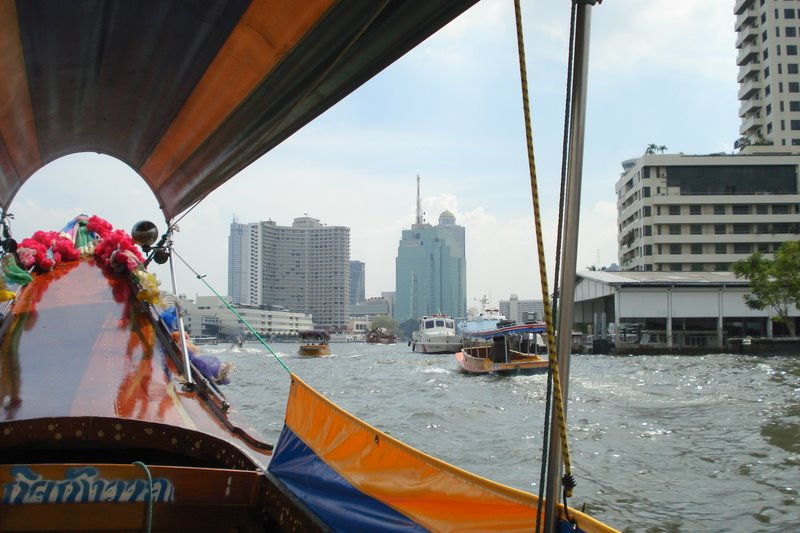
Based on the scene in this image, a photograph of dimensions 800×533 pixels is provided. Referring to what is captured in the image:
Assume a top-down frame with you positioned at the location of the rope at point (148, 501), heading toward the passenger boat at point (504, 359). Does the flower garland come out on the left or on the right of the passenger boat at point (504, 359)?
left

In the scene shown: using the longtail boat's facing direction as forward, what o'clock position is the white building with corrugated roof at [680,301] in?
The white building with corrugated roof is roughly at 1 o'clock from the longtail boat.

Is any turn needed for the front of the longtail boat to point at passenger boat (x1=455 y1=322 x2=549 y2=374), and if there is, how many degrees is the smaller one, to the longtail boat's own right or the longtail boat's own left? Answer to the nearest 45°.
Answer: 0° — it already faces it

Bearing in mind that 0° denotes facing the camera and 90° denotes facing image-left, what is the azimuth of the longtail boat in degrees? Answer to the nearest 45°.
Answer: approximately 180°
